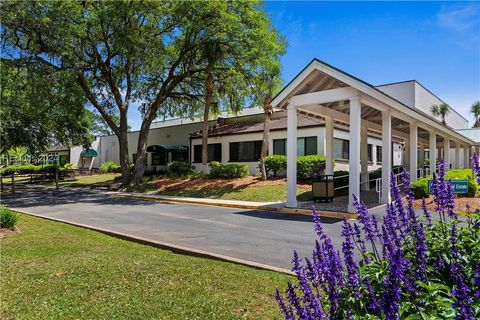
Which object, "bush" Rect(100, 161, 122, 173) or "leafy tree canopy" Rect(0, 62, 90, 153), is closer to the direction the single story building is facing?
the leafy tree canopy

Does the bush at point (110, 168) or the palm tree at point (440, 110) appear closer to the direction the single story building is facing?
the bush

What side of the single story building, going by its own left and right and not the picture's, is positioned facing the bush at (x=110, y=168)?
right

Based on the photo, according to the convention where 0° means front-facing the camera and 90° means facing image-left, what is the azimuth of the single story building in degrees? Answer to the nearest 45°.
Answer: approximately 45°

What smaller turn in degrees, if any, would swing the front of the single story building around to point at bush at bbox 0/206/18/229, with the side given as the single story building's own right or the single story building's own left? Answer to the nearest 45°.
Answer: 0° — it already faces it

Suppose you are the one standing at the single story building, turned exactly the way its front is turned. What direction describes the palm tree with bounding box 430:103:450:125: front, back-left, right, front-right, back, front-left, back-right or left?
back

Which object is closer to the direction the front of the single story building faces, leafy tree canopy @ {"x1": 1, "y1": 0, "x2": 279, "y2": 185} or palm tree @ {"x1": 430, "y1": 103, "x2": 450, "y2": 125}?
the leafy tree canopy

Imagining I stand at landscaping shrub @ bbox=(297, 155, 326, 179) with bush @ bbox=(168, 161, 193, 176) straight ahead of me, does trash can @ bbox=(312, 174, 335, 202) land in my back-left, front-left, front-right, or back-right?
back-left

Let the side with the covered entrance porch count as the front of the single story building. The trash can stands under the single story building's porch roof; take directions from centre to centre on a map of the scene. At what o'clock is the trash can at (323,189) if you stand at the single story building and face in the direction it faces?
The trash can is roughly at 11 o'clock from the single story building.
